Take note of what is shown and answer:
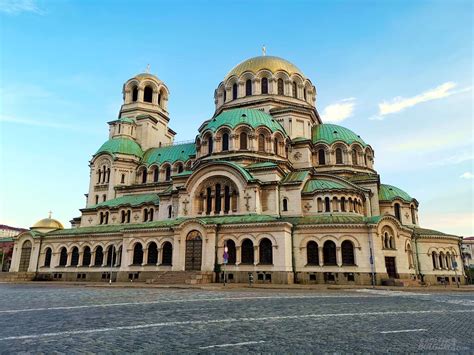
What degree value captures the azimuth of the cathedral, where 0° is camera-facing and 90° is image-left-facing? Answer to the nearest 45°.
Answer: approximately 135°
